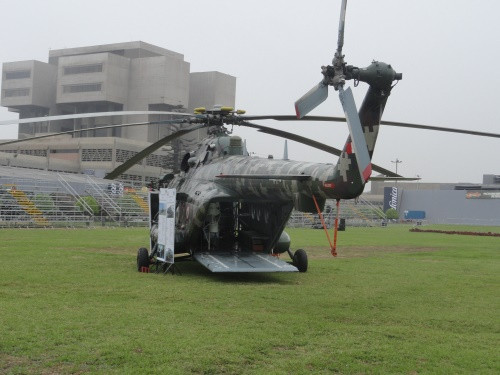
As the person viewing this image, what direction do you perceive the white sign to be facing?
facing the viewer and to the left of the viewer
